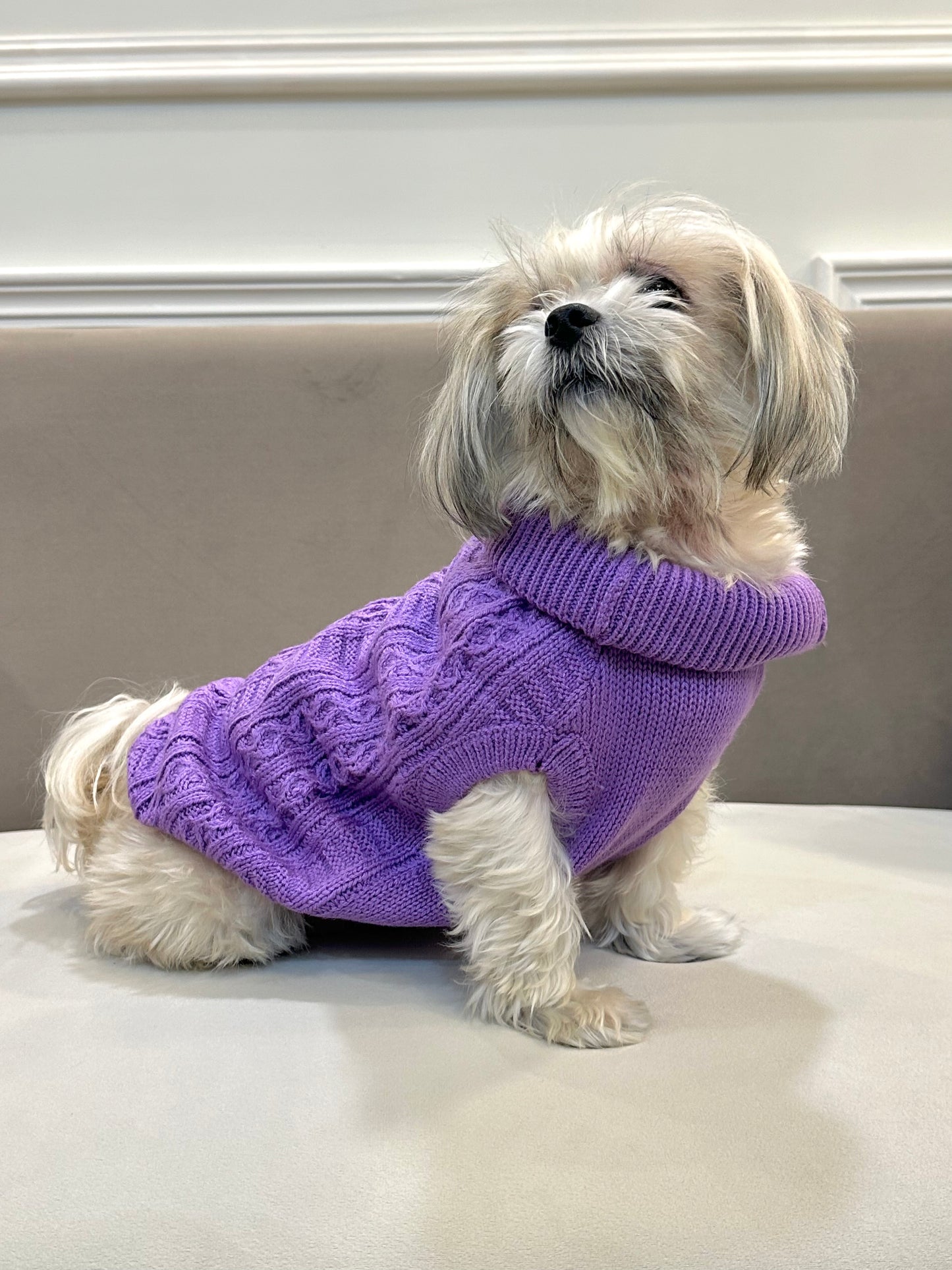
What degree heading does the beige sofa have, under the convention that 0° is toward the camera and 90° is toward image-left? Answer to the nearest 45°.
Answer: approximately 0°
